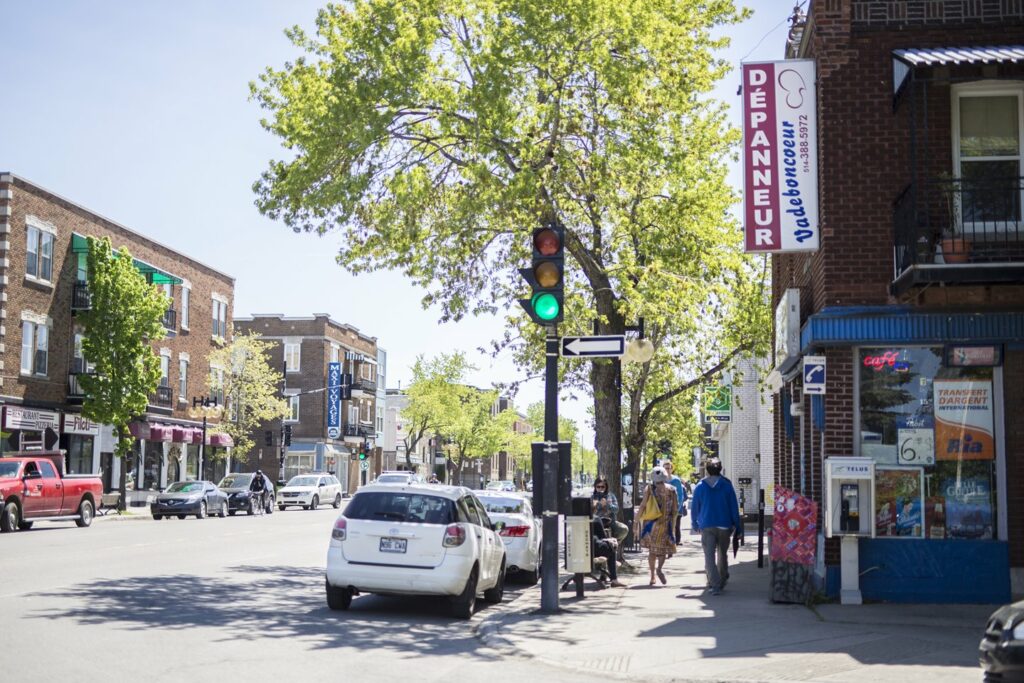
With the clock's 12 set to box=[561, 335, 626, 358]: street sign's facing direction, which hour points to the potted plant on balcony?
The potted plant on balcony is roughly at 9 o'clock from the street sign.

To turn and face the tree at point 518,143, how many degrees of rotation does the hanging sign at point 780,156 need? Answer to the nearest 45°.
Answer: approximately 135° to its right

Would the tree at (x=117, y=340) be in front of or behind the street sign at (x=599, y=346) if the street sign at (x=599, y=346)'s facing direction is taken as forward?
behind

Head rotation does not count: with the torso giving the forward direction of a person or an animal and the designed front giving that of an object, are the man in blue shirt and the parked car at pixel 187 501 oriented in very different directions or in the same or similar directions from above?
very different directions

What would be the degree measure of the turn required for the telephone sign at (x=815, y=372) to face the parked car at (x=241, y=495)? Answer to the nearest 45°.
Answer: approximately 135° to its right

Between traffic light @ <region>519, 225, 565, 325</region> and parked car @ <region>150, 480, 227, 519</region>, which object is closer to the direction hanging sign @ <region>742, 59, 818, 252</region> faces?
the traffic light
